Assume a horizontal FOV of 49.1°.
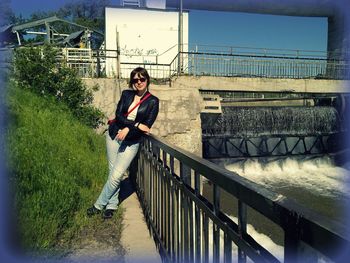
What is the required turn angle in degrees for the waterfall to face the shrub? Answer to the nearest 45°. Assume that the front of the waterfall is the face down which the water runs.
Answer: approximately 45° to its right

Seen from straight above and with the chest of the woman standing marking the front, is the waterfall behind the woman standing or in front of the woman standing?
behind

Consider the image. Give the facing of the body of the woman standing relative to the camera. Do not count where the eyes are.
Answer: toward the camera

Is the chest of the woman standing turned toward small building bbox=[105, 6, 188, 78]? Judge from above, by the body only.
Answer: no

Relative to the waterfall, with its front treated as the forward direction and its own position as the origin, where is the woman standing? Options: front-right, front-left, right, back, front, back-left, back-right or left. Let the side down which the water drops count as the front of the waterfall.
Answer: front

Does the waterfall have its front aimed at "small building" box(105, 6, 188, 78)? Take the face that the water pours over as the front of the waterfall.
no

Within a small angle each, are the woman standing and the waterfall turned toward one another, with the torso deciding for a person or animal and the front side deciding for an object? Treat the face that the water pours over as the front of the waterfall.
no

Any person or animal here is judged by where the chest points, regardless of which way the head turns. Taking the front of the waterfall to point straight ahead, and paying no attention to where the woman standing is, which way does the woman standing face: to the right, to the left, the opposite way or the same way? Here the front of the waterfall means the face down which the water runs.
the same way

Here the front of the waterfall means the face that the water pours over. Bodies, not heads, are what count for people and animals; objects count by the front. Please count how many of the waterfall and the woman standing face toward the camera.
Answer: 2

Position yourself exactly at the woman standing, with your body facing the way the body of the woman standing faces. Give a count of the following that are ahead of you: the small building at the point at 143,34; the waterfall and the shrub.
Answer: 0

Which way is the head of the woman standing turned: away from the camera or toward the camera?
toward the camera
